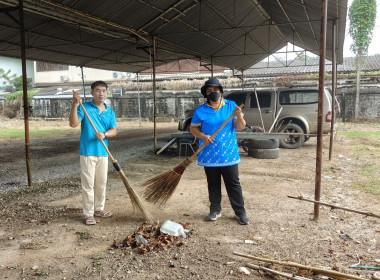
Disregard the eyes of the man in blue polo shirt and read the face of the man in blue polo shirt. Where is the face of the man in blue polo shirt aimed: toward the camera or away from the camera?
toward the camera

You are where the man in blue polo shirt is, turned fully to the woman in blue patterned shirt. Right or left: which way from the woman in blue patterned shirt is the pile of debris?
right

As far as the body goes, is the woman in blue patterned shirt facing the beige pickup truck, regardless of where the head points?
no

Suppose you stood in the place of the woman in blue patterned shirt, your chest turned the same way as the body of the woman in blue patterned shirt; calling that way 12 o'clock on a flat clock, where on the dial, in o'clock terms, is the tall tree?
The tall tree is roughly at 7 o'clock from the woman in blue patterned shirt.

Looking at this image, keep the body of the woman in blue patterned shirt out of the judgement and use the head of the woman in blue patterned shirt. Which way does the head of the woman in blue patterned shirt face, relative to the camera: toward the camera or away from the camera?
toward the camera

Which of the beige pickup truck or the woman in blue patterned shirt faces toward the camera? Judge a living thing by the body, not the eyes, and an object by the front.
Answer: the woman in blue patterned shirt

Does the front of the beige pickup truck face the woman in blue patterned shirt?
no

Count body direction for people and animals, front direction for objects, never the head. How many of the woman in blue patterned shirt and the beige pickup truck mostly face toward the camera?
1

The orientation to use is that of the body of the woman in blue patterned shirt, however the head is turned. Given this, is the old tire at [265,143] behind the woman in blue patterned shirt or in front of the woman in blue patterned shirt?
behind

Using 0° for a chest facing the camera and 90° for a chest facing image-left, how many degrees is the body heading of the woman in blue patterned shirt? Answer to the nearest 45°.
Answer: approximately 0°
